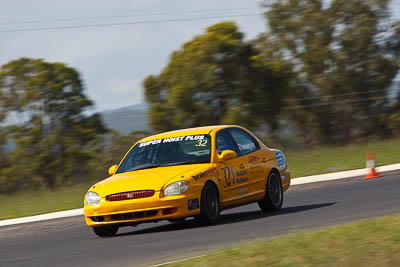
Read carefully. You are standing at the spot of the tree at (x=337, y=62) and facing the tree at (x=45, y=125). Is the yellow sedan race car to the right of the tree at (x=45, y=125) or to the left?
left

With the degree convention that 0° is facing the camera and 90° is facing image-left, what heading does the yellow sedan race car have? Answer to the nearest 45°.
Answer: approximately 45°

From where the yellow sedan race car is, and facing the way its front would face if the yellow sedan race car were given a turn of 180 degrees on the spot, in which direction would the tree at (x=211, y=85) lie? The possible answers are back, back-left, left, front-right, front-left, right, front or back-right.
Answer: front-left

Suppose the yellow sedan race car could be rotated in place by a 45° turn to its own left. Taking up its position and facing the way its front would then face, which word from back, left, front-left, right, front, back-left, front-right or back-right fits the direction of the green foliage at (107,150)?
back

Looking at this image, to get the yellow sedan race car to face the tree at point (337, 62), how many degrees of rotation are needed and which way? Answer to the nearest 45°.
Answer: approximately 135° to its right

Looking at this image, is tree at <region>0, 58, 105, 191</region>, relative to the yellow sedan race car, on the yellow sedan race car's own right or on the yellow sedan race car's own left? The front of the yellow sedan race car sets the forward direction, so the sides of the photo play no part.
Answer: on the yellow sedan race car's own right
